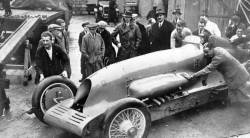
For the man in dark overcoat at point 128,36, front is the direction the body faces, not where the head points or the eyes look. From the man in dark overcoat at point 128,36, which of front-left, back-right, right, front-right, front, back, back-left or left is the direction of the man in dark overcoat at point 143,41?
back-left

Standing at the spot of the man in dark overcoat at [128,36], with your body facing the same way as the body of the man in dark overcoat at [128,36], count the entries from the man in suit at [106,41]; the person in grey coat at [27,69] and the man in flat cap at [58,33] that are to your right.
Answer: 3

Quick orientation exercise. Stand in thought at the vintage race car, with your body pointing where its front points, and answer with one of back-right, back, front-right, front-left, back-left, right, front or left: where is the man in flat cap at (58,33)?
right

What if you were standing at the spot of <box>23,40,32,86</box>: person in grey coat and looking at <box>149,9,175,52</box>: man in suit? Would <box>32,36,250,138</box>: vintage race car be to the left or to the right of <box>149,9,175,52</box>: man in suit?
right

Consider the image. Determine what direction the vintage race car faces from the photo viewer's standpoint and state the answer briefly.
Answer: facing the viewer and to the left of the viewer

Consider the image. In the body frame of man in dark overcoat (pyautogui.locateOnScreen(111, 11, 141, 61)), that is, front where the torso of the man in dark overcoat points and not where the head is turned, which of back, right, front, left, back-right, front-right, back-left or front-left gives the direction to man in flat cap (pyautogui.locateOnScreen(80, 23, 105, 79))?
front-right

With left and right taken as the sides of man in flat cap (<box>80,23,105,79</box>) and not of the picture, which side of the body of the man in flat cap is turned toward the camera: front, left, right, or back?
front

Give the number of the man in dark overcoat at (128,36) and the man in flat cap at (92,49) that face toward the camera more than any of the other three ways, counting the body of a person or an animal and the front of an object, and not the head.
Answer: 2

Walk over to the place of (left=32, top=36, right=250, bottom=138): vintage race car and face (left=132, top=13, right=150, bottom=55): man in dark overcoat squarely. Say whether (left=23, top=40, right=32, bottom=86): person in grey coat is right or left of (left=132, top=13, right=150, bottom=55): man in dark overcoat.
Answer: left

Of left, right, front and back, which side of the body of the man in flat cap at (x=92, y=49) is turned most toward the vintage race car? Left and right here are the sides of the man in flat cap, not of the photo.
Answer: front

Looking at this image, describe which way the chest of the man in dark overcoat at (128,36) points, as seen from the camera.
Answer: toward the camera

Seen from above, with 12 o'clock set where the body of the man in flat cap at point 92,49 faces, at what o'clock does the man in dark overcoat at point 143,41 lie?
The man in dark overcoat is roughly at 8 o'clock from the man in flat cap.

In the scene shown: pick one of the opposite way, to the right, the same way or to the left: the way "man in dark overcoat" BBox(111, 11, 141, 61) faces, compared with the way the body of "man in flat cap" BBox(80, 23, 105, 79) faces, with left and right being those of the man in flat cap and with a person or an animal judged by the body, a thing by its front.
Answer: the same way
